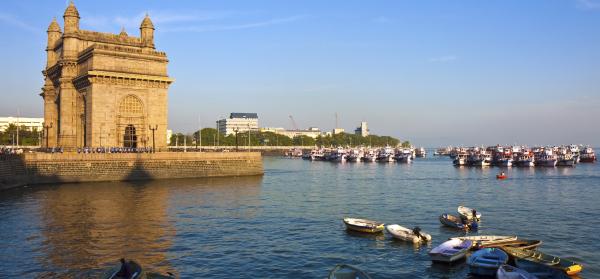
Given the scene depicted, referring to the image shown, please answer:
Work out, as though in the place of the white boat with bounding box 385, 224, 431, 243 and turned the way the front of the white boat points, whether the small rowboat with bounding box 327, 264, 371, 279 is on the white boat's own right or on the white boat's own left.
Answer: on the white boat's own left

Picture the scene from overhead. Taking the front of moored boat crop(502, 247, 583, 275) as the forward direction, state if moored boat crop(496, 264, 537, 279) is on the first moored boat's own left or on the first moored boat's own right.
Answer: on the first moored boat's own left

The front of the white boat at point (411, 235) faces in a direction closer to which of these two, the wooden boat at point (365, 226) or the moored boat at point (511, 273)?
the wooden boat

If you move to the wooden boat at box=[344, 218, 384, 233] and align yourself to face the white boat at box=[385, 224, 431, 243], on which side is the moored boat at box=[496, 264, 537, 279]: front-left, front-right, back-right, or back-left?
front-right

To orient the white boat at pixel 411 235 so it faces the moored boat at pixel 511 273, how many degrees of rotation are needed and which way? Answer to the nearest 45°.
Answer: approximately 180°

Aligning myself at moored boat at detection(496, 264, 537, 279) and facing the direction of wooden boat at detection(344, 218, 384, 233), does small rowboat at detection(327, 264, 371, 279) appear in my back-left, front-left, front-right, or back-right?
front-left

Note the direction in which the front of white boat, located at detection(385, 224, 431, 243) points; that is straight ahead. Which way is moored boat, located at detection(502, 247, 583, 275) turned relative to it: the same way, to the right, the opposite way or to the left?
the same way

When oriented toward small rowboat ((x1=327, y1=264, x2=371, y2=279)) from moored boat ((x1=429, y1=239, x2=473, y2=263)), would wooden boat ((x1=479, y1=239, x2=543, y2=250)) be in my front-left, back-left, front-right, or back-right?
back-left

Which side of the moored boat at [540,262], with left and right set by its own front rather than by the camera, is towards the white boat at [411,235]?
front

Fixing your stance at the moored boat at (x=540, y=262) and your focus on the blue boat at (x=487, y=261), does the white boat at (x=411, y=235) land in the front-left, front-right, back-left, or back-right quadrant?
front-right

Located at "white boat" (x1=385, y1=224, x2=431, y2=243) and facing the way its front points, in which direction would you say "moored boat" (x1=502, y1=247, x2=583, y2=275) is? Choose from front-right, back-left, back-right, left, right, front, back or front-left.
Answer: back

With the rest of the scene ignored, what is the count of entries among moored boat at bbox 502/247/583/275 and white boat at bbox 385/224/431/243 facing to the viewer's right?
0

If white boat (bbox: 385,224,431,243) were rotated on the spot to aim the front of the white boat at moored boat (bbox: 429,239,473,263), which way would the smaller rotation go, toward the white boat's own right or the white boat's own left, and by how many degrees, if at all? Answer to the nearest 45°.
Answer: approximately 180°

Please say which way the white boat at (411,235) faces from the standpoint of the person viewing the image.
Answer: facing away from the viewer and to the left of the viewer

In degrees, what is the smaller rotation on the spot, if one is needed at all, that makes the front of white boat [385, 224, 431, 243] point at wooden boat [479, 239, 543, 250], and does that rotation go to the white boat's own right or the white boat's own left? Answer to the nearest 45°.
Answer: approximately 135° to the white boat's own right

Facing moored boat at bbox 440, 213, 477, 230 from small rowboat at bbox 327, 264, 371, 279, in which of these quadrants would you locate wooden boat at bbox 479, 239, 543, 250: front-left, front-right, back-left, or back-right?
front-right
